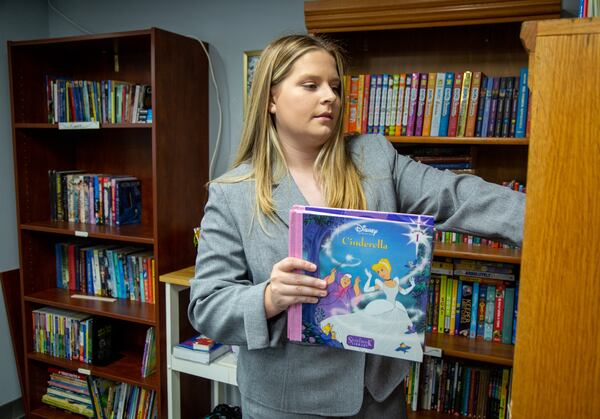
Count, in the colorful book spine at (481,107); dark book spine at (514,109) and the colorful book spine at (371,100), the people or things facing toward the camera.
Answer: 3

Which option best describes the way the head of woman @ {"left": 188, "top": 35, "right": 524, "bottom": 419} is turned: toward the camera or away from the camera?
toward the camera

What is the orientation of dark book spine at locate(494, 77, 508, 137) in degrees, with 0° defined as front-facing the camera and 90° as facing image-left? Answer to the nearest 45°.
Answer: approximately 0°

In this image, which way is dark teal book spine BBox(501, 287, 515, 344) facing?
toward the camera

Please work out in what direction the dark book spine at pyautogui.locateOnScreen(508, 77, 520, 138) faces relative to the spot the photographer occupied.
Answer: facing the viewer

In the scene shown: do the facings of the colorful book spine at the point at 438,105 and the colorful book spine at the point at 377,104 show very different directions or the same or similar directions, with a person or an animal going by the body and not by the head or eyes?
same or similar directions

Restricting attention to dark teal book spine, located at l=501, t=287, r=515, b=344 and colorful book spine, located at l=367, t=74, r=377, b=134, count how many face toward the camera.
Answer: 2

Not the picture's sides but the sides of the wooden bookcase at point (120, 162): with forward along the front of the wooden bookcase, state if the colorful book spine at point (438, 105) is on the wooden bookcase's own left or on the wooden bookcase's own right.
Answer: on the wooden bookcase's own left

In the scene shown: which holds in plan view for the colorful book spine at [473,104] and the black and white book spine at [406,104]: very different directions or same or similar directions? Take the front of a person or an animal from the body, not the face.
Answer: same or similar directions

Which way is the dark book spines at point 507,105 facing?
toward the camera

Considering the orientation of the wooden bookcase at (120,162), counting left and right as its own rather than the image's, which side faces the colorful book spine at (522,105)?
left
